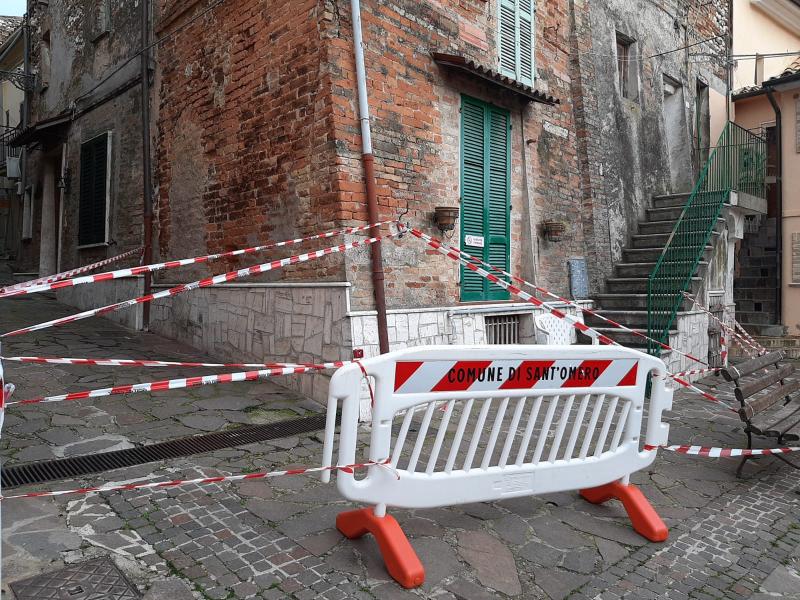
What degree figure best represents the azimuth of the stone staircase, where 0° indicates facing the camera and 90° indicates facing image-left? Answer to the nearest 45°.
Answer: approximately 45°
